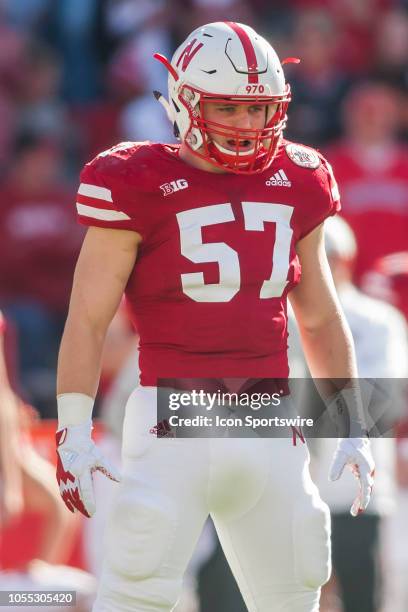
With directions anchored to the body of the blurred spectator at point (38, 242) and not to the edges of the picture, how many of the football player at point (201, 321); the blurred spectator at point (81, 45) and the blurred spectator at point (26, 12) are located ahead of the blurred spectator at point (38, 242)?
1

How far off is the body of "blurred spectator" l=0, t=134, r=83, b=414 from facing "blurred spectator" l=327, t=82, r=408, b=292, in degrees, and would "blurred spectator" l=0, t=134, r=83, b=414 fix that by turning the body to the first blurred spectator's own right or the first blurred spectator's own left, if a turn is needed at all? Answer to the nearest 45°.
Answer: approximately 90° to the first blurred spectator's own left

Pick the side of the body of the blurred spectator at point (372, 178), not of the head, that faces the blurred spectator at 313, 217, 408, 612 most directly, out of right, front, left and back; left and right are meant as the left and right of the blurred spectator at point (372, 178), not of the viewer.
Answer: front

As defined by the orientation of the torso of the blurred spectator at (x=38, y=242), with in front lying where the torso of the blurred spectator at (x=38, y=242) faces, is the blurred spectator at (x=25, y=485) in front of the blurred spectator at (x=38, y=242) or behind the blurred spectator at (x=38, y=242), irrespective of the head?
in front

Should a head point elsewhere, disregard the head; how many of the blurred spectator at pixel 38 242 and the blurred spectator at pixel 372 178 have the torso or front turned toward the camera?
2

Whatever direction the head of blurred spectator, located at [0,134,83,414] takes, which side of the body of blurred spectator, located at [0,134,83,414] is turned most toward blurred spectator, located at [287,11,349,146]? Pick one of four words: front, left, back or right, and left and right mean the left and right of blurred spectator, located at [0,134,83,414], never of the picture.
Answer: left

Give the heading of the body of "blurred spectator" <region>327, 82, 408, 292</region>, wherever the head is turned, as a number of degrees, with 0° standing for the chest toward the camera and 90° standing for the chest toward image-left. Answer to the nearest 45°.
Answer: approximately 0°

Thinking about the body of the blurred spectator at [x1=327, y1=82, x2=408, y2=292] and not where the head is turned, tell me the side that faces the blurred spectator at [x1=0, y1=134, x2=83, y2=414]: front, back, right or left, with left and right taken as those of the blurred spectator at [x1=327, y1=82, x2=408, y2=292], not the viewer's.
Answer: right

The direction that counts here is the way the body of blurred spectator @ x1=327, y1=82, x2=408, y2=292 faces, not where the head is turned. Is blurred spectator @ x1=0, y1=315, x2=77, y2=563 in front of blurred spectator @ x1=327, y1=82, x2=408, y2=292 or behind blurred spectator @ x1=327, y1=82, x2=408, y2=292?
in front
